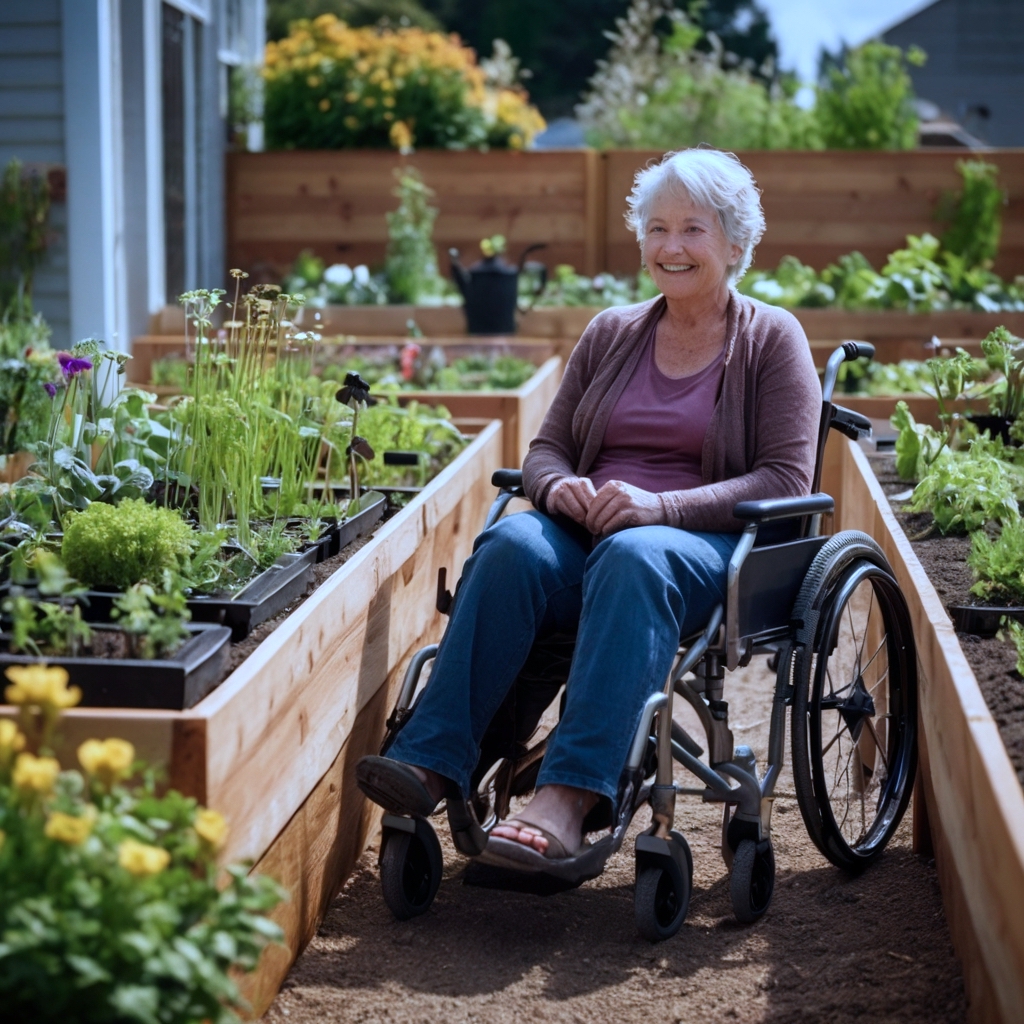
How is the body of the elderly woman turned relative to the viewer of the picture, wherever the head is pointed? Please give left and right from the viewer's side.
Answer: facing the viewer and to the left of the viewer

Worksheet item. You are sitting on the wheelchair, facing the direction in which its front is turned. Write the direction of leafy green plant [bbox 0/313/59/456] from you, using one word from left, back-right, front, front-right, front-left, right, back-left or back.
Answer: right

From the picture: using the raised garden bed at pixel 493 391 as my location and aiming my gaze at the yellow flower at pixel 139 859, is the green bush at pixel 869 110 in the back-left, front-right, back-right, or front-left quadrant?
back-left

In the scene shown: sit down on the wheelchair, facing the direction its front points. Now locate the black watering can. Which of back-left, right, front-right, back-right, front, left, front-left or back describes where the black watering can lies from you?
back-right

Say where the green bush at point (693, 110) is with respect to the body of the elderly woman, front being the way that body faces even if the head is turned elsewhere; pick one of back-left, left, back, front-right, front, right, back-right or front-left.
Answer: back-right

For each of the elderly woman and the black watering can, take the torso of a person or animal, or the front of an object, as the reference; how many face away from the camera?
0
